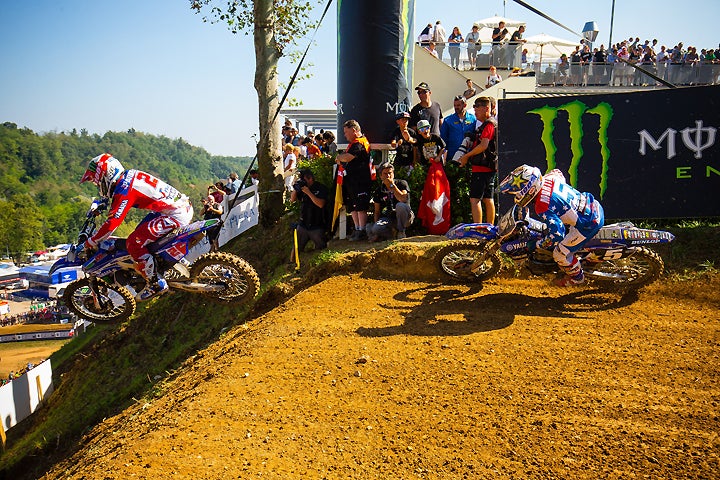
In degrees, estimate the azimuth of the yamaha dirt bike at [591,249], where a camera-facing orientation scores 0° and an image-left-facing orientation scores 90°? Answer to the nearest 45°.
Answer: approximately 90°

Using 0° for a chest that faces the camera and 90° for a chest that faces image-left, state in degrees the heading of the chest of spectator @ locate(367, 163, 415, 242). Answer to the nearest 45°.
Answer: approximately 0°

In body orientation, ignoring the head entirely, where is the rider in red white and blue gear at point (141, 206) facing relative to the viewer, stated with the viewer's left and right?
facing to the left of the viewer

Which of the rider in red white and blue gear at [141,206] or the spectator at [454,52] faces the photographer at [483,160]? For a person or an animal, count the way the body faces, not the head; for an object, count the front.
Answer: the spectator at [454,52]

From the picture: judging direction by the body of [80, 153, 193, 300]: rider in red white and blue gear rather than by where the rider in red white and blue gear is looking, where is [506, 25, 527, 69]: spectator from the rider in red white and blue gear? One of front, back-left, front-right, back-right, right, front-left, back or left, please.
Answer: back-right

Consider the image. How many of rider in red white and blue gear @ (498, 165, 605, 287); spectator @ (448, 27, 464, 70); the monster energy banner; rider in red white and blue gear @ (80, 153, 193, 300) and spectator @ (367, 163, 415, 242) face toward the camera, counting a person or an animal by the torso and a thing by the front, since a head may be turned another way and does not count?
3

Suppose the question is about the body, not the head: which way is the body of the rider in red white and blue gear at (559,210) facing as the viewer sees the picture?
to the viewer's left

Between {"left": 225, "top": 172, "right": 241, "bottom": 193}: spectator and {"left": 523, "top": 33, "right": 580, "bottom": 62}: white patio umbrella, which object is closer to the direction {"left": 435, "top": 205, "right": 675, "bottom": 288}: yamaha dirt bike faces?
the spectator

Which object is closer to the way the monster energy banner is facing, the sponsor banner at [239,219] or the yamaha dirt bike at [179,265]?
the yamaha dirt bike
